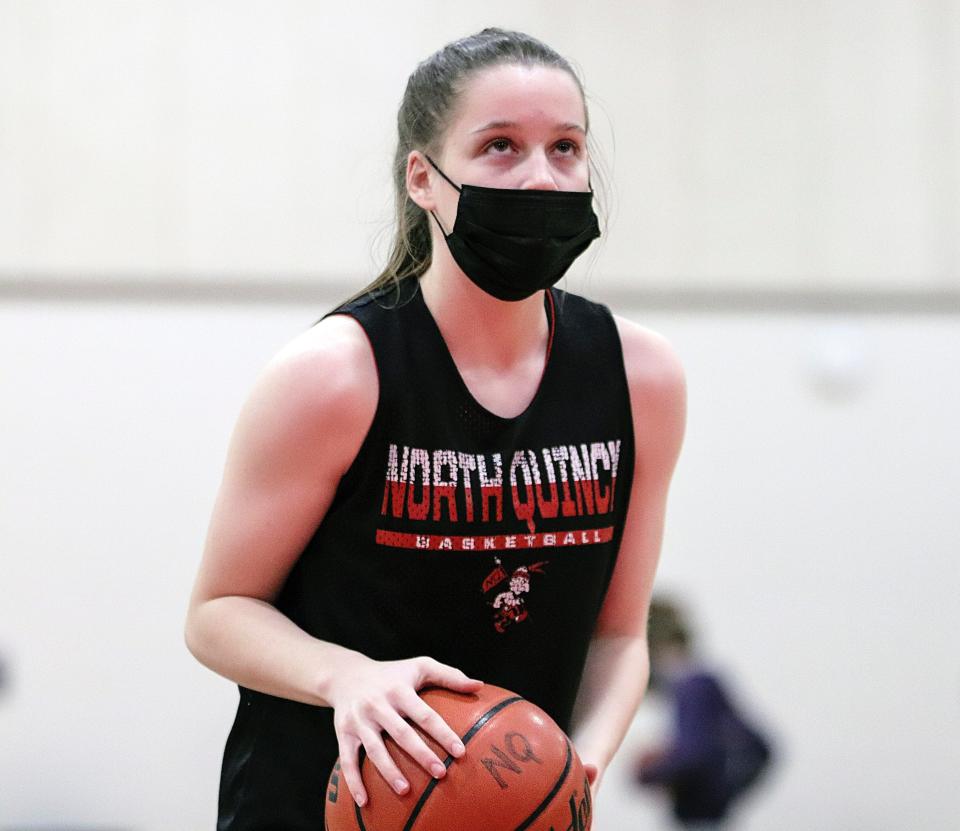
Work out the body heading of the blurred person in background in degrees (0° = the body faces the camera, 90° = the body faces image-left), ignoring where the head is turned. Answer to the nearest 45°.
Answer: approximately 90°

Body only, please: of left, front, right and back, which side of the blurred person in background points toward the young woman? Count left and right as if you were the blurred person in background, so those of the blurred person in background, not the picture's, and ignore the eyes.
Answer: left

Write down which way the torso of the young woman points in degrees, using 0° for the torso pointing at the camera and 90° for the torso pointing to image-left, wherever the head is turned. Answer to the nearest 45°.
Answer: approximately 315°

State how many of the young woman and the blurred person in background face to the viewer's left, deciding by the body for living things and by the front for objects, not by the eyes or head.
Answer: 1

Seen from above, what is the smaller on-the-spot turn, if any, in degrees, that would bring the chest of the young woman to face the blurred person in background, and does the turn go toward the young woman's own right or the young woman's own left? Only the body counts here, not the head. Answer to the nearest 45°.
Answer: approximately 135° to the young woman's own left
